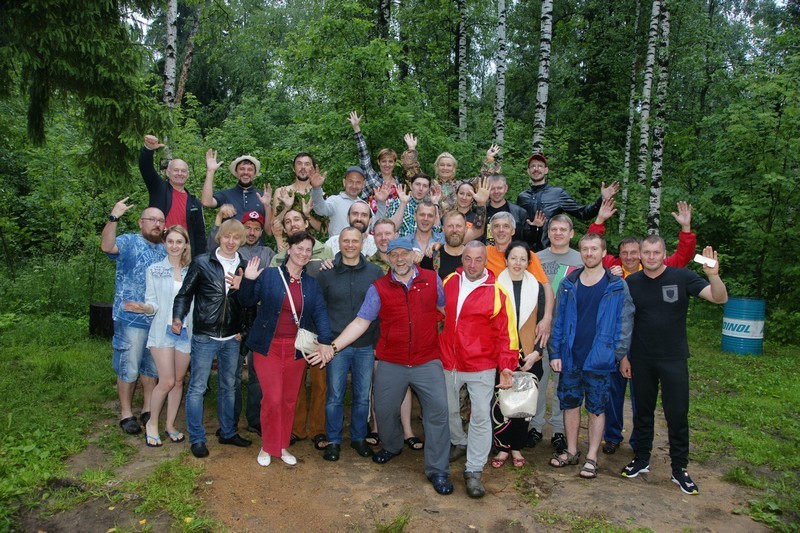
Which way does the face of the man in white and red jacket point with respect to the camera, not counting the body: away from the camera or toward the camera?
toward the camera

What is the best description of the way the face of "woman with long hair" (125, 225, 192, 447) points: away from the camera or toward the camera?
toward the camera

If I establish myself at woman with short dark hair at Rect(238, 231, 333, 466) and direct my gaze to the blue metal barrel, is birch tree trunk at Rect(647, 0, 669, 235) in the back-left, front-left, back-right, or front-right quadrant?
front-left

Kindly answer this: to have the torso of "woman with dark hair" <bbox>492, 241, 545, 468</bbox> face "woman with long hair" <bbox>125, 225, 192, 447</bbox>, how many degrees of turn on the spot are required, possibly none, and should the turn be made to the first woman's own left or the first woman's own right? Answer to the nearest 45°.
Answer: approximately 90° to the first woman's own right

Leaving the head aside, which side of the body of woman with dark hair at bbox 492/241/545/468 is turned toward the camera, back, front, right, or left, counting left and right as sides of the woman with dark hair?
front

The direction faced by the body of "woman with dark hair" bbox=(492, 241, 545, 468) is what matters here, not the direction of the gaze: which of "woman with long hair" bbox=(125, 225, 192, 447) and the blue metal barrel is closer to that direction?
the woman with long hair

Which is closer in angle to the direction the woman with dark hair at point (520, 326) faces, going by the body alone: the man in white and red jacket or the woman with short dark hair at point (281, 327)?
the man in white and red jacket

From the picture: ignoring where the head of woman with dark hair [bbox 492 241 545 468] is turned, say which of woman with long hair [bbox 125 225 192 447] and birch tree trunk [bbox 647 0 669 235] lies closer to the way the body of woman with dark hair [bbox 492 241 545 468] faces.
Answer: the woman with long hair

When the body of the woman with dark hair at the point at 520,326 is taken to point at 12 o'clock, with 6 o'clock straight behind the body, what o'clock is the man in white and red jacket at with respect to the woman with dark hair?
The man in white and red jacket is roughly at 1 o'clock from the woman with dark hair.

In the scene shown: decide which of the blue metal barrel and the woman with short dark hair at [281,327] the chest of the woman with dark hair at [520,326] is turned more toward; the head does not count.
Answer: the woman with short dark hair

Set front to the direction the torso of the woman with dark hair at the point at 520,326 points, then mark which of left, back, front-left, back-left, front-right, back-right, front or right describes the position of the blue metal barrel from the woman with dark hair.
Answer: back-left

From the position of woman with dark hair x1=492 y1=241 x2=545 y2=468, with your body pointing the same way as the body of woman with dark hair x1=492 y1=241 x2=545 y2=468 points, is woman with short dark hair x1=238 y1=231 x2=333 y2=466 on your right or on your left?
on your right

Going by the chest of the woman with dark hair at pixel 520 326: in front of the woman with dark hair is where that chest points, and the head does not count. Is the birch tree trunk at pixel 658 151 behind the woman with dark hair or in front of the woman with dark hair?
behind

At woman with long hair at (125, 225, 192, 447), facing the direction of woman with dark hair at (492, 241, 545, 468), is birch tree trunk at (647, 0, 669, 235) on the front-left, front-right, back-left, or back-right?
front-left

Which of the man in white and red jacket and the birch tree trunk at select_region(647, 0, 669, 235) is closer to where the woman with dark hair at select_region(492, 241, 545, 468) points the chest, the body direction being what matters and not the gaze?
the man in white and red jacket
